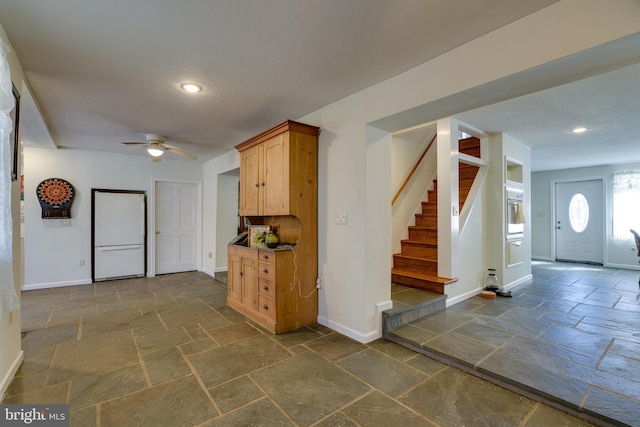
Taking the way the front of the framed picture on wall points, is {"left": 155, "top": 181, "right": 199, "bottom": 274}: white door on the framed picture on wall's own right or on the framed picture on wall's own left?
on the framed picture on wall's own left

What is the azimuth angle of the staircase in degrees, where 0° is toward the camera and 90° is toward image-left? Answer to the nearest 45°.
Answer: approximately 45°

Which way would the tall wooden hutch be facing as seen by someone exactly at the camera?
facing the viewer and to the left of the viewer

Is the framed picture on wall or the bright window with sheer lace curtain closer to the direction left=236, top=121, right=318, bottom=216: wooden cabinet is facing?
the framed picture on wall

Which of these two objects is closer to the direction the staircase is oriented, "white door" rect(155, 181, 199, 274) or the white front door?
the white door

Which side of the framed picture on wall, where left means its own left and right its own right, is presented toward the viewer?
right

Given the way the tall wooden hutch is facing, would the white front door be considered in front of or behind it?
behind

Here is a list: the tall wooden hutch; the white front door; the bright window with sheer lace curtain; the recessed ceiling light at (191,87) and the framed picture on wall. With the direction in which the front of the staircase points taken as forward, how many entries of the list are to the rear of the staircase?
2

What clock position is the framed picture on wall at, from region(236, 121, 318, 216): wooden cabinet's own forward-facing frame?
The framed picture on wall is roughly at 1 o'clock from the wooden cabinet.
